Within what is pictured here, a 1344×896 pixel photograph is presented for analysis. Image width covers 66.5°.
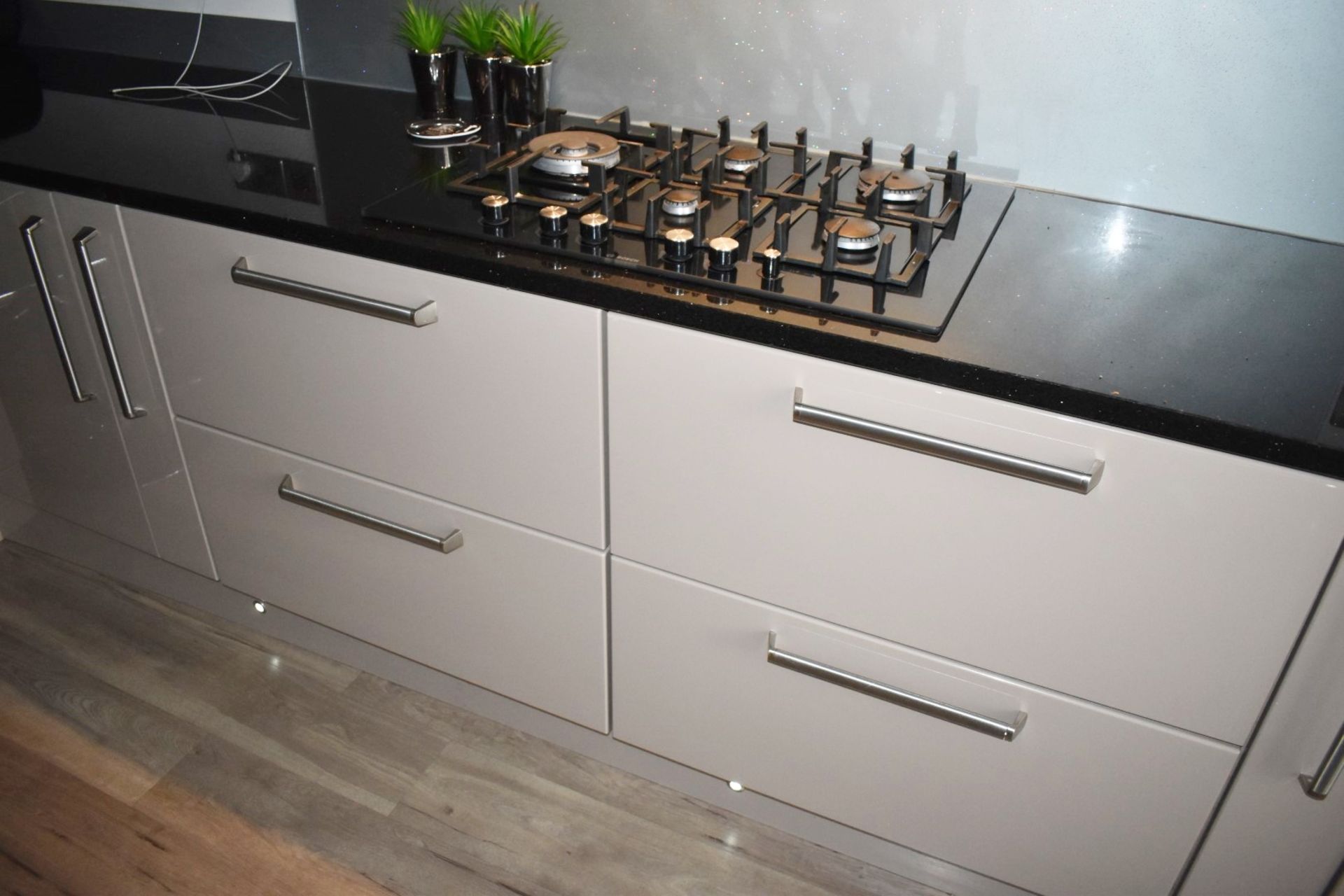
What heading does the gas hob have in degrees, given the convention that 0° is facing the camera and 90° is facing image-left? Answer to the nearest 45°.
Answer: approximately 45°

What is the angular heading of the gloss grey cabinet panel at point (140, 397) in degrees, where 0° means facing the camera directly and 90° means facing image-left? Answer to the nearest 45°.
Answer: approximately 45°

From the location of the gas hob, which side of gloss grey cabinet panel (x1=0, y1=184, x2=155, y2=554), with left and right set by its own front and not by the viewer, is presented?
left

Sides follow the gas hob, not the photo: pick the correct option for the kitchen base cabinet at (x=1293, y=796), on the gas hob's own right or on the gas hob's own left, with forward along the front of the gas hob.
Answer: on the gas hob's own left

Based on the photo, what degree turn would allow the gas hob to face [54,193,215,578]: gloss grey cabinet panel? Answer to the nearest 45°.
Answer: approximately 45° to its right

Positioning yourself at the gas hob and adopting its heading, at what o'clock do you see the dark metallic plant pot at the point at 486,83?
The dark metallic plant pot is roughly at 3 o'clock from the gas hob.

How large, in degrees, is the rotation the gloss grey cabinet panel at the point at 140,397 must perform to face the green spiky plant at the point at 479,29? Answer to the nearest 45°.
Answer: approximately 135° to its left

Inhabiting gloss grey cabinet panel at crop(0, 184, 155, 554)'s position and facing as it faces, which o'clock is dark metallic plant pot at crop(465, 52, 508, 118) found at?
The dark metallic plant pot is roughly at 8 o'clock from the gloss grey cabinet panel.

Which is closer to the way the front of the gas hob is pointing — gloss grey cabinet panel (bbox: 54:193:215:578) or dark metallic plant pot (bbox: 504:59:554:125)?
the gloss grey cabinet panel

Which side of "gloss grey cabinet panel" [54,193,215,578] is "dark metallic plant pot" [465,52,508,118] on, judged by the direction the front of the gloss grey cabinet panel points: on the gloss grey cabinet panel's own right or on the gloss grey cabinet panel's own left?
on the gloss grey cabinet panel's own left
